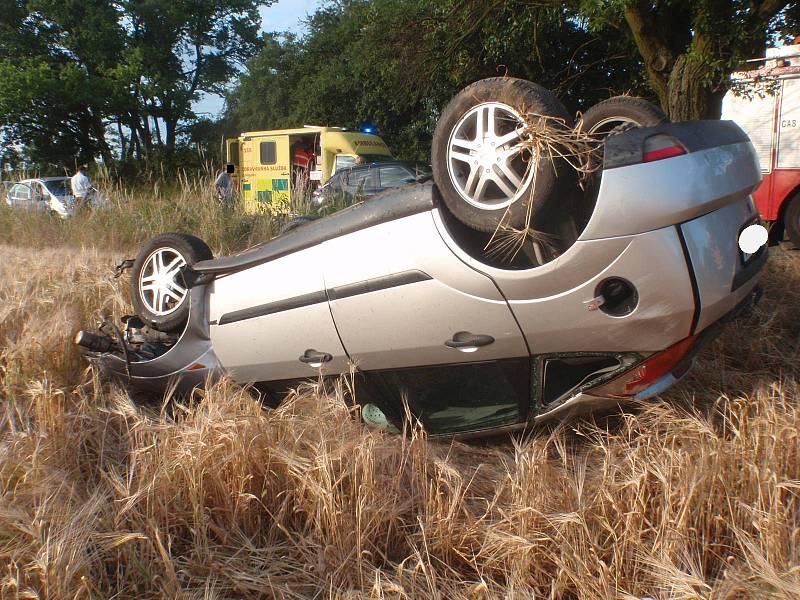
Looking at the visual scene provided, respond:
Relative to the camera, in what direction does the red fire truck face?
facing to the right of the viewer

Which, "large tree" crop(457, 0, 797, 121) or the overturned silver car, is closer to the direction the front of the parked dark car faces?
the overturned silver car

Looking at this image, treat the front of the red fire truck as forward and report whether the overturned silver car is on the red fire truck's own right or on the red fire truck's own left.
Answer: on the red fire truck's own right

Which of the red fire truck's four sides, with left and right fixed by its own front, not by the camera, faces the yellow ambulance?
back

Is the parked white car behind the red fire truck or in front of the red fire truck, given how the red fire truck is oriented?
behind
